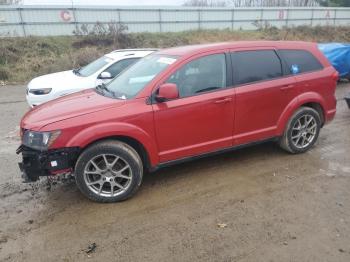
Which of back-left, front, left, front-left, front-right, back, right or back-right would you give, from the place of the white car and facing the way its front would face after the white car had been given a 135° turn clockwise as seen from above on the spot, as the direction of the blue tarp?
right

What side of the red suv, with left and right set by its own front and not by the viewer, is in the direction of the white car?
right

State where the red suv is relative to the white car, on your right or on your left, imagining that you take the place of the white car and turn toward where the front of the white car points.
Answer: on your left

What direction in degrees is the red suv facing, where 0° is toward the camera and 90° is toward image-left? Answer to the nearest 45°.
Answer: approximately 45°

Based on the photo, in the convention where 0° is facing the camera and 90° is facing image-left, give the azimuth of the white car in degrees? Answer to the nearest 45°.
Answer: approximately 45°

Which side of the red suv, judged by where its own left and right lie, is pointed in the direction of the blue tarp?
back

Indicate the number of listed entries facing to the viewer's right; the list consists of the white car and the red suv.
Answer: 0
